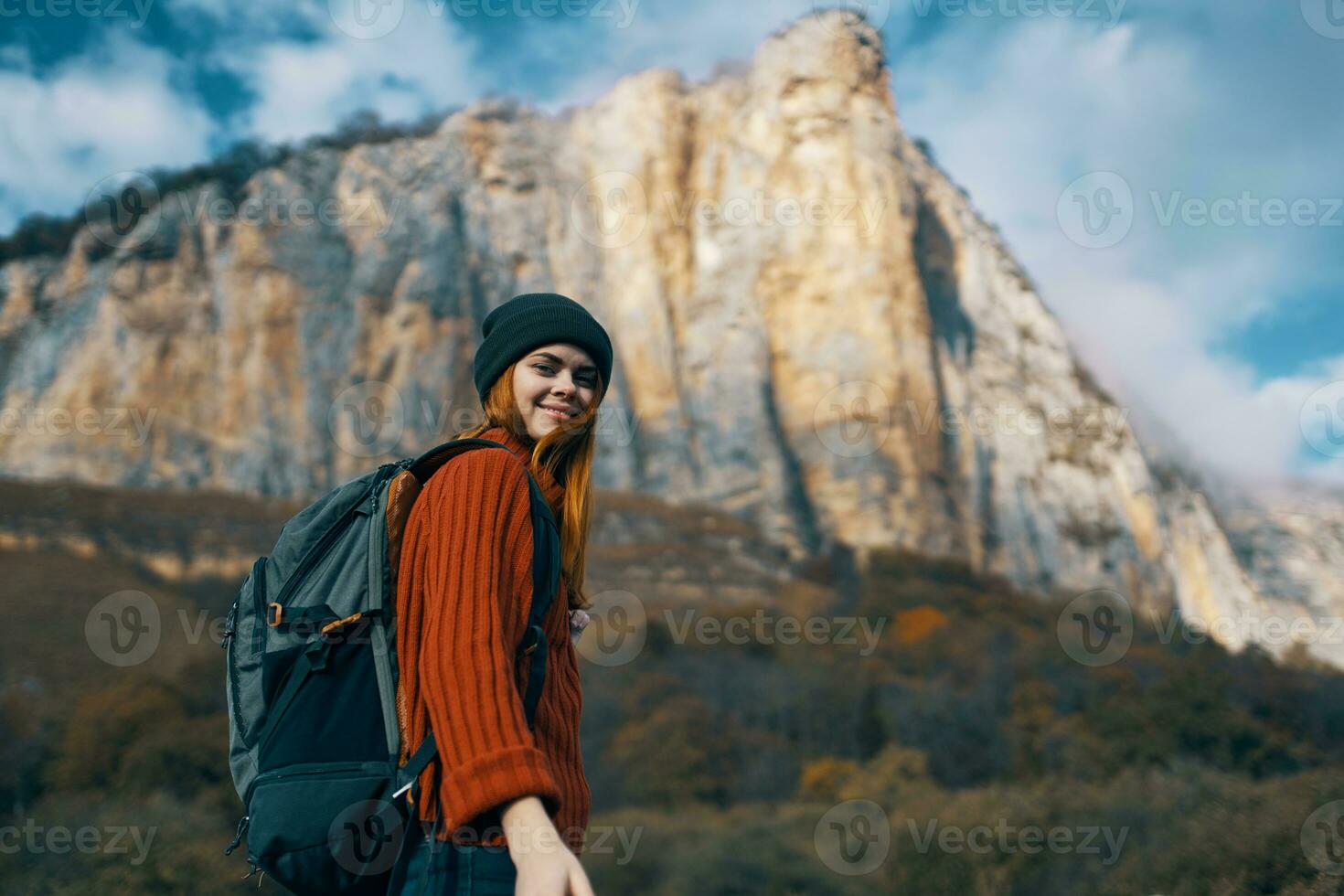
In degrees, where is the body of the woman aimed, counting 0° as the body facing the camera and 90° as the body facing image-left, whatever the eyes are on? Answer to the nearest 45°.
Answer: approximately 270°
